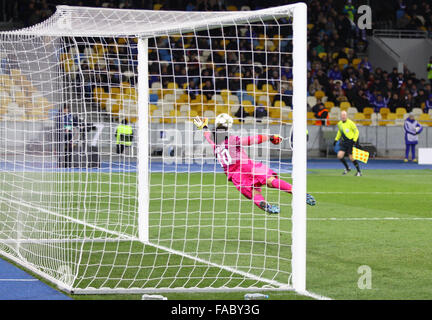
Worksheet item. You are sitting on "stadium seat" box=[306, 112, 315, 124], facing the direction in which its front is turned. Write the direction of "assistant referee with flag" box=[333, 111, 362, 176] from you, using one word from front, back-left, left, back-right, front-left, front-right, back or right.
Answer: front

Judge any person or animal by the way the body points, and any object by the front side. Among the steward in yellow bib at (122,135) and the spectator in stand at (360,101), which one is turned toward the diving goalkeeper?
the spectator in stand

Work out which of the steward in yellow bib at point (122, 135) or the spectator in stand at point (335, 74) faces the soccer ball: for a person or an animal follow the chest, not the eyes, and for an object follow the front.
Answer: the spectator in stand

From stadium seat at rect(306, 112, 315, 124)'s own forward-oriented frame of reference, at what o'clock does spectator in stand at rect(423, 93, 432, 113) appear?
The spectator in stand is roughly at 8 o'clock from the stadium seat.

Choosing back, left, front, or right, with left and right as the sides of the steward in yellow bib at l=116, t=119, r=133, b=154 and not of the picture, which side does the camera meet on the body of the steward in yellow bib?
back

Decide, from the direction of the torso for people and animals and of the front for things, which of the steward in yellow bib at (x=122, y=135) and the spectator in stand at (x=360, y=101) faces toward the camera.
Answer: the spectator in stand

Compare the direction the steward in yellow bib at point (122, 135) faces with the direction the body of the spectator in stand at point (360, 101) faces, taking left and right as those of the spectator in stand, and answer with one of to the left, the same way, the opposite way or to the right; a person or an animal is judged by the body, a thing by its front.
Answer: the opposite way

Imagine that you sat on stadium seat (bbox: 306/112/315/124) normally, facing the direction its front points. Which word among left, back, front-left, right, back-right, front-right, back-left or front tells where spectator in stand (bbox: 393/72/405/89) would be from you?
back-left

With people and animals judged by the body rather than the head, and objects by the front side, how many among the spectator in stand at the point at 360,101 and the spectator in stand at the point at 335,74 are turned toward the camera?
2

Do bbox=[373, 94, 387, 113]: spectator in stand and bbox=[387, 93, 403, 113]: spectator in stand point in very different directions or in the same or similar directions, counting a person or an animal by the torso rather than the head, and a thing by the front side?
same or similar directions

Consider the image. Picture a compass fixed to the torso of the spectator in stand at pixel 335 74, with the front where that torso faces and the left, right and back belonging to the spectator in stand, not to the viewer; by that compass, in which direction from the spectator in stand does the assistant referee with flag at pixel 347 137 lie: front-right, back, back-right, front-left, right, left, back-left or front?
front

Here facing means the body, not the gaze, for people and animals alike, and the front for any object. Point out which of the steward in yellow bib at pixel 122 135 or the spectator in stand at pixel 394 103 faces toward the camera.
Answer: the spectator in stand

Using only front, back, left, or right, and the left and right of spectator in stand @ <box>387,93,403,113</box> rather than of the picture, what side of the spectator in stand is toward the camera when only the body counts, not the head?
front

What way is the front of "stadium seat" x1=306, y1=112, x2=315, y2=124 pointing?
toward the camera

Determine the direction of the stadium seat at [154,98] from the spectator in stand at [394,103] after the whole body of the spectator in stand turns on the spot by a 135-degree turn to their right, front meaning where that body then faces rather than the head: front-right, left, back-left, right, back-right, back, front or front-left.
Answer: left

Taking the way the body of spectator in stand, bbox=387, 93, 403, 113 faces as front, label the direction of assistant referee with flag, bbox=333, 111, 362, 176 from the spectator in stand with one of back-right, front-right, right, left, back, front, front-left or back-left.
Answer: front

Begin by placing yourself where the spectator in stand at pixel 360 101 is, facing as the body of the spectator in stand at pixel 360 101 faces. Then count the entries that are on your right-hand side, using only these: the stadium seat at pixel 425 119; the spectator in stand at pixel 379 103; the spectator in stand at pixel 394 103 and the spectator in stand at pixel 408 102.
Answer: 0

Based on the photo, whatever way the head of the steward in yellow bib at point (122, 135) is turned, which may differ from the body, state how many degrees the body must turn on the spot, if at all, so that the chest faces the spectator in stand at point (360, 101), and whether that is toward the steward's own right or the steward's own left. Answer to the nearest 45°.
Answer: approximately 45° to the steward's own right

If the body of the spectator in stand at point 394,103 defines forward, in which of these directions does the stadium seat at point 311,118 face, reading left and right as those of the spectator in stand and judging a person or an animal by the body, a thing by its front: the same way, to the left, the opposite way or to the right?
the same way

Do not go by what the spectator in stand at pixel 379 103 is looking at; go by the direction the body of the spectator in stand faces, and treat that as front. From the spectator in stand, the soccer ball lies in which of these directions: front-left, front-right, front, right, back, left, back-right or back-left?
front

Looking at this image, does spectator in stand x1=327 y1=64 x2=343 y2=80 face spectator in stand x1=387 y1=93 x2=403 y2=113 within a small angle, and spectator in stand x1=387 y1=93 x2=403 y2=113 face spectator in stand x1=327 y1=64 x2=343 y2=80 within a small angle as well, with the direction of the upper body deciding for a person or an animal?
no
